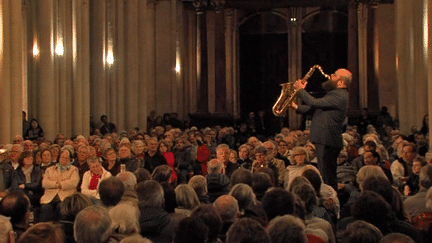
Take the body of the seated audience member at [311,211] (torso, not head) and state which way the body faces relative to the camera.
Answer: away from the camera

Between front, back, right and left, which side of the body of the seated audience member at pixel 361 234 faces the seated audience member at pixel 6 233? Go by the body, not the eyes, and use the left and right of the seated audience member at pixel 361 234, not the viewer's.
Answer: left

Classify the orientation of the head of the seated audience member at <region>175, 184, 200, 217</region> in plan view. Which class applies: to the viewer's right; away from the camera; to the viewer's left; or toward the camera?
away from the camera

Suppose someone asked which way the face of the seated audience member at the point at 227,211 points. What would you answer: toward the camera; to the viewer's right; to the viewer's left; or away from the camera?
away from the camera

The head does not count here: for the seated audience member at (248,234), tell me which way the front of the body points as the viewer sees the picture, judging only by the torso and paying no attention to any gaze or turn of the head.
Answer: away from the camera

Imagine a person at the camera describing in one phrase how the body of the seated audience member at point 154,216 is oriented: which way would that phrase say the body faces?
away from the camera

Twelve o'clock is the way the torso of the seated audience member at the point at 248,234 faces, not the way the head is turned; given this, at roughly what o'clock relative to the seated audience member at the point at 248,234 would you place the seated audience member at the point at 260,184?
the seated audience member at the point at 260,184 is roughly at 12 o'clock from the seated audience member at the point at 248,234.

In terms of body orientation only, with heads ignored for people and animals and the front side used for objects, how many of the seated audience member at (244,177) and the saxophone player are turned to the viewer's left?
1

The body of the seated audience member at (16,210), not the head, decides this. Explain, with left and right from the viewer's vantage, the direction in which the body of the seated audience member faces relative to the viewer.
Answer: facing away from the viewer and to the right of the viewer

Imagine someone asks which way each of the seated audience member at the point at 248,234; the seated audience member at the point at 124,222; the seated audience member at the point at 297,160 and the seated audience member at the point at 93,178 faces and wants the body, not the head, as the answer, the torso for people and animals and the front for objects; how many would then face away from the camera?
2

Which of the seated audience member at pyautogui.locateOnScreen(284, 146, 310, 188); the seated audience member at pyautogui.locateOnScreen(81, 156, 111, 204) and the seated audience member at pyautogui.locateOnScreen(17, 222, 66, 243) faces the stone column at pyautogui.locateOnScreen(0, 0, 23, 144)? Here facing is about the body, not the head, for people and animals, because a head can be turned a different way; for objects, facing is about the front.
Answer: the seated audience member at pyautogui.locateOnScreen(17, 222, 66, 243)

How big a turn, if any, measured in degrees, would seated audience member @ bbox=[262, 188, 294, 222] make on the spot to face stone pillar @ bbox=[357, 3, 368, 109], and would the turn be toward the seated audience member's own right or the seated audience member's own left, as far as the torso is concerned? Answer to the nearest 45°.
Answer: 0° — they already face it

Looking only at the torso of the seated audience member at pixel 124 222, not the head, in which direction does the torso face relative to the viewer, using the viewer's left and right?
facing away from the viewer

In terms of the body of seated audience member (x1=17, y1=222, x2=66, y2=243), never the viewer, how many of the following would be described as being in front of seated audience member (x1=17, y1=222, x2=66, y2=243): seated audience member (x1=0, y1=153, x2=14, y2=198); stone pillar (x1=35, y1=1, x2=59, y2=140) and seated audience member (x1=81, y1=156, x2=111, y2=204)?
3

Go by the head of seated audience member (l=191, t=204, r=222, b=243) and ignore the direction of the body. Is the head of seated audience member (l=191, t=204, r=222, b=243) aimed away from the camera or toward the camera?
away from the camera
